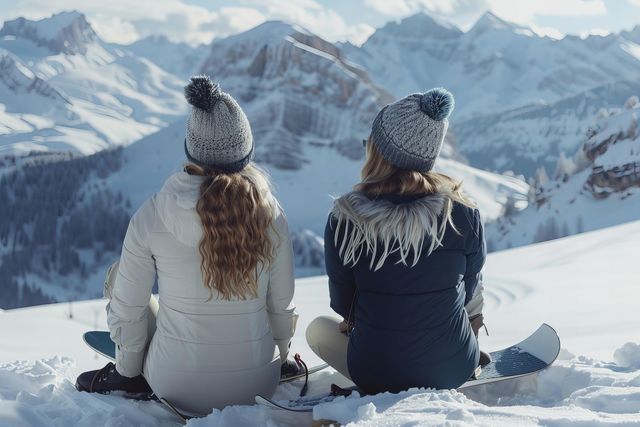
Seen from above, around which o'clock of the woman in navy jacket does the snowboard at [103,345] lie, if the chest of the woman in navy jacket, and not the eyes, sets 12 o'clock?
The snowboard is roughly at 10 o'clock from the woman in navy jacket.

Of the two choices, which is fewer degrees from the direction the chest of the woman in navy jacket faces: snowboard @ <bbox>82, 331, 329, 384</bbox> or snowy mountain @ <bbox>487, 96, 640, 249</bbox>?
the snowy mountain

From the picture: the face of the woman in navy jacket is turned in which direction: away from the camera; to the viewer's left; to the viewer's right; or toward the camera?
away from the camera

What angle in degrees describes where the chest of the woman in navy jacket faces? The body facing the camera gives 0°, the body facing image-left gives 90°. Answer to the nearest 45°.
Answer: approximately 180°

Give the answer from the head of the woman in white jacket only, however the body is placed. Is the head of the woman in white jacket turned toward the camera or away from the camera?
away from the camera
